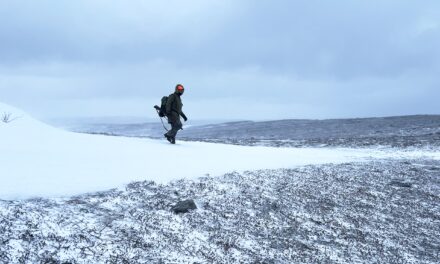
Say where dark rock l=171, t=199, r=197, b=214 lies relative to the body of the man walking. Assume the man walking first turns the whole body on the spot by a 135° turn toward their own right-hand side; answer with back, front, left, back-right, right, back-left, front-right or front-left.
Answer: front-left

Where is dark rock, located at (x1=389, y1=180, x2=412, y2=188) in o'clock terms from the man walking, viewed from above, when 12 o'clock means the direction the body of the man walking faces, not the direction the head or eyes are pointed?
The dark rock is roughly at 1 o'clock from the man walking.

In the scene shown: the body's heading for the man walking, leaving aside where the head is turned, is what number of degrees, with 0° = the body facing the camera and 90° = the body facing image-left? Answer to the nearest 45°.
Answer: approximately 270°
